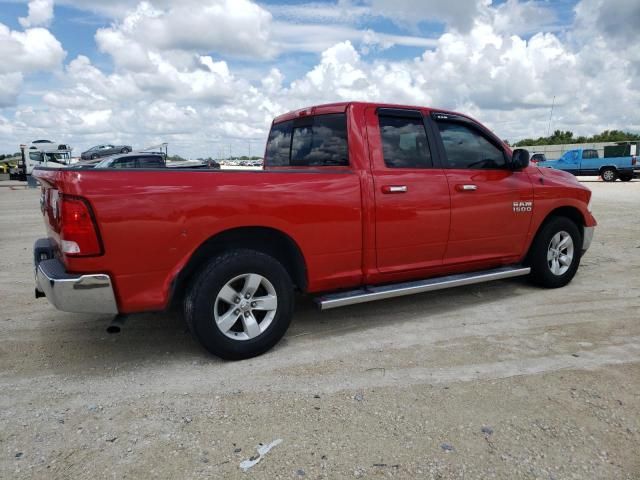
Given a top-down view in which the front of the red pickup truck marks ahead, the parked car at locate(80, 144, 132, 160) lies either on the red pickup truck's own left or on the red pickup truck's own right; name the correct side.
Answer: on the red pickup truck's own left

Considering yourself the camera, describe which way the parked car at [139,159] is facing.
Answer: facing to the left of the viewer

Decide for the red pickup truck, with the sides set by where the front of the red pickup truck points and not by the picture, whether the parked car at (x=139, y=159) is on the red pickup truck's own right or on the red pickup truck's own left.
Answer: on the red pickup truck's own left

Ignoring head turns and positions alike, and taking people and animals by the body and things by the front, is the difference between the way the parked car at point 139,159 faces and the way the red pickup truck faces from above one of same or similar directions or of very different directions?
very different directions

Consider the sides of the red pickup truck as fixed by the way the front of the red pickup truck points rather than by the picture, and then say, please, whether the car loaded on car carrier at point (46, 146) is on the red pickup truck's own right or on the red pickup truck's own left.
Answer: on the red pickup truck's own left

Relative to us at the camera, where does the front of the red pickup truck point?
facing away from the viewer and to the right of the viewer
